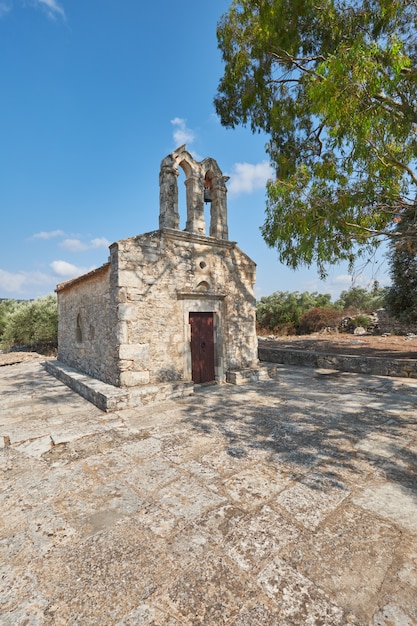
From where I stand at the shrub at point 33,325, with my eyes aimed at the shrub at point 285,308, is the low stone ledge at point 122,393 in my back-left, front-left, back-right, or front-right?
front-right

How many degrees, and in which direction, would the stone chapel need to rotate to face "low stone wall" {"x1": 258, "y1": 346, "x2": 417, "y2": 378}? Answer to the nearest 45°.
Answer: approximately 45° to its left

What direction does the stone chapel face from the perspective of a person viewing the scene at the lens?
facing the viewer and to the right of the viewer

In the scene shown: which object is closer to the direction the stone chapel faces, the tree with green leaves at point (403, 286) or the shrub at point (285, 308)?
the tree with green leaves

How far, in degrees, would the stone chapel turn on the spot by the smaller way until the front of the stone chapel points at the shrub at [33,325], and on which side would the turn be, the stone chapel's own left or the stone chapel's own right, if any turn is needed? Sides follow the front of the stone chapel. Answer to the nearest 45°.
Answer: approximately 180°

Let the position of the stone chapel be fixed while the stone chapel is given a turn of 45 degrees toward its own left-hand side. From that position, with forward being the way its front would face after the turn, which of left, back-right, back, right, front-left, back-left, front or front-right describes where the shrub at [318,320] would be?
front-left

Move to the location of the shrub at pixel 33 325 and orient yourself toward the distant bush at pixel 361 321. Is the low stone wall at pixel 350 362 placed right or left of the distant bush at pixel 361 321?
right

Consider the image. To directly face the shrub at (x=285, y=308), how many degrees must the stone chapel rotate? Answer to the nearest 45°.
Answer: approximately 90° to its left

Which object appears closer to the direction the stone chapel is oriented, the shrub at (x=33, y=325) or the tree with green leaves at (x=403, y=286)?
the tree with green leaves

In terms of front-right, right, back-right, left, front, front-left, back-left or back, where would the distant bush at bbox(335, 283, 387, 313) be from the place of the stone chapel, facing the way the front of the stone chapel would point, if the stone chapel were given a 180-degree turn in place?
right

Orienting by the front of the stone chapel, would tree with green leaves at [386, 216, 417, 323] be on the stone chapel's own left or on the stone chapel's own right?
on the stone chapel's own left
